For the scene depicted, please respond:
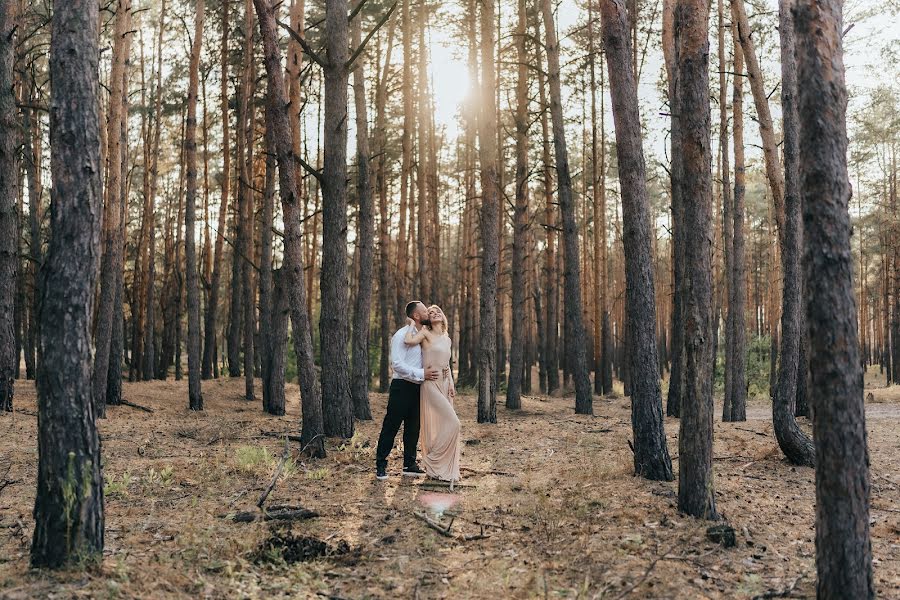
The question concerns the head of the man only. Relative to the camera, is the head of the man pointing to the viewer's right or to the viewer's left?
to the viewer's right

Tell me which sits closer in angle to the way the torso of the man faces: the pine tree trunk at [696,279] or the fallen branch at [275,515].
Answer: the pine tree trunk

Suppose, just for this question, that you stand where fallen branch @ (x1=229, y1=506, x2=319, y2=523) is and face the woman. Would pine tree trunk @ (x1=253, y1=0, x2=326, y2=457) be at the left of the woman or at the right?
left

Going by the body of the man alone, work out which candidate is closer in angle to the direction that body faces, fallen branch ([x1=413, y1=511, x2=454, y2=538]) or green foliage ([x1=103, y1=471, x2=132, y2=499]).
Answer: the fallen branch

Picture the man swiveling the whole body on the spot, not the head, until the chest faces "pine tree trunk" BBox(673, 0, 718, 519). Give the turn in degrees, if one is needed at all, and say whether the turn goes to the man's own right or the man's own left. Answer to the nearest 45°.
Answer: approximately 45° to the man's own right

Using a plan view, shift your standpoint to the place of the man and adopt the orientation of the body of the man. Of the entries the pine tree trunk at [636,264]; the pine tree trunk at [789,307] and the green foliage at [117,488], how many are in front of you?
2

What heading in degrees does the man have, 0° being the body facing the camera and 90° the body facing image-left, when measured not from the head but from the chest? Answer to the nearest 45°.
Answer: approximately 270°

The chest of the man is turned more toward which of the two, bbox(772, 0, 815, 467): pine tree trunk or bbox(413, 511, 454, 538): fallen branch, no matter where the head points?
the pine tree trunk

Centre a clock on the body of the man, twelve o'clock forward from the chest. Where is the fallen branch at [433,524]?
The fallen branch is roughly at 3 o'clock from the man.

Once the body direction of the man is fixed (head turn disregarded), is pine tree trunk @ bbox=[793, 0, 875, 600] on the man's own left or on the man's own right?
on the man's own right
